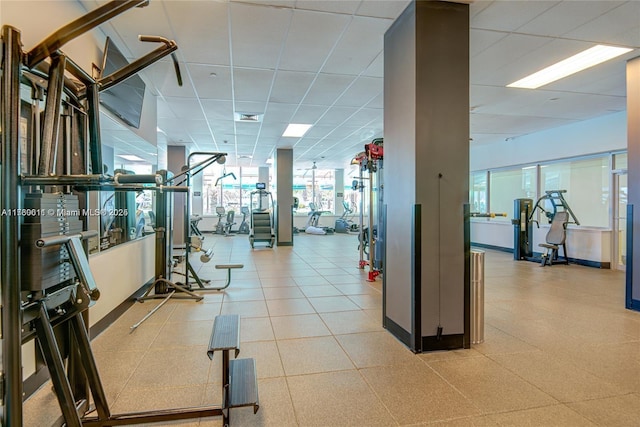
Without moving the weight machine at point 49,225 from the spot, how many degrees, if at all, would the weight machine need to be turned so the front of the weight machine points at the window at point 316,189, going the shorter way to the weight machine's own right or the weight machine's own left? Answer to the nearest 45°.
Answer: approximately 45° to the weight machine's own left

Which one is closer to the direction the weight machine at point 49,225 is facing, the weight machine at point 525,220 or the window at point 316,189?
the weight machine

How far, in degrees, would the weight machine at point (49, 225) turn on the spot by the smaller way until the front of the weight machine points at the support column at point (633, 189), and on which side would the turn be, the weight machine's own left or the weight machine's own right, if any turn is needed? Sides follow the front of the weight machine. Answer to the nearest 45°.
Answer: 0° — it already faces it

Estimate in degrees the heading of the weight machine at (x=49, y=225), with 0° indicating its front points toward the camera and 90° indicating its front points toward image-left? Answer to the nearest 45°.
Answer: approximately 270°

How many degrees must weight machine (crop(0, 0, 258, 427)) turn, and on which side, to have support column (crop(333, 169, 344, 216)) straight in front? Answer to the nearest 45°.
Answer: approximately 45° to its left

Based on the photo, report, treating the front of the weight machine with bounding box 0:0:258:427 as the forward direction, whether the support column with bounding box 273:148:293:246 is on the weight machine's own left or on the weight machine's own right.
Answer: on the weight machine's own left

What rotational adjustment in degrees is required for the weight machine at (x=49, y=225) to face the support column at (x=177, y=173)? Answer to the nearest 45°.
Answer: approximately 90° to its left
